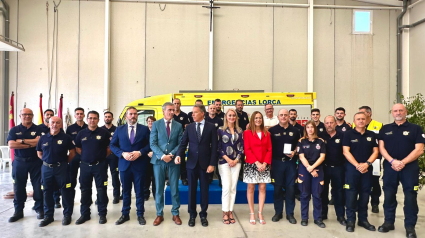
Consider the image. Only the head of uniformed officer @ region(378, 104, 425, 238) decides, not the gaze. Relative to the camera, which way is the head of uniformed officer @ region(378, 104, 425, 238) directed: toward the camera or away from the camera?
toward the camera

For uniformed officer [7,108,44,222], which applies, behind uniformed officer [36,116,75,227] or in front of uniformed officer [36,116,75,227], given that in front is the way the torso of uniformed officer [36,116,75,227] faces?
behind

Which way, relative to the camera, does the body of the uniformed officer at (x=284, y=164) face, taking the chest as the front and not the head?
toward the camera

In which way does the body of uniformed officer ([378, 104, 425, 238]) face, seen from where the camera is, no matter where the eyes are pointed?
toward the camera

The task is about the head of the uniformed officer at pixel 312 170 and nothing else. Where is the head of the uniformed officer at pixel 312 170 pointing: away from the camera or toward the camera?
toward the camera

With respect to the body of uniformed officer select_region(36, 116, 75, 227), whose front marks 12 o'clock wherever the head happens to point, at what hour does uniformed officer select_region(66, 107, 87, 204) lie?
uniformed officer select_region(66, 107, 87, 204) is roughly at 7 o'clock from uniformed officer select_region(36, 116, 75, 227).

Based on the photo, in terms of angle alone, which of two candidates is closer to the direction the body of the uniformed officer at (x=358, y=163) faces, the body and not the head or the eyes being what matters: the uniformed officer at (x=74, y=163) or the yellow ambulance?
the uniformed officer

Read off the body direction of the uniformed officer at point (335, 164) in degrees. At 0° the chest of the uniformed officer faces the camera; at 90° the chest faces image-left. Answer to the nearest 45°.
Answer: approximately 0°
